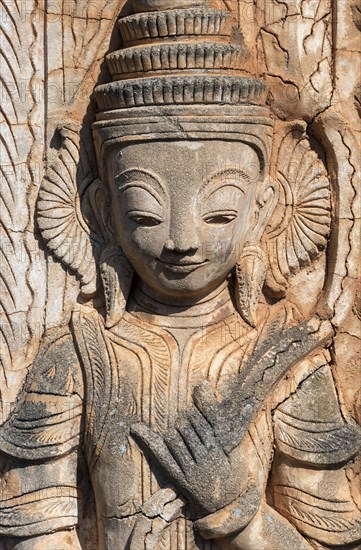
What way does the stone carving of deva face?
toward the camera
